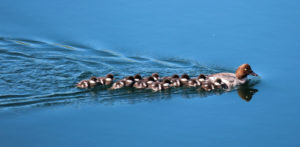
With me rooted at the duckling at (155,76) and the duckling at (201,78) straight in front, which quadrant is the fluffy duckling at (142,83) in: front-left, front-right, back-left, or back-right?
back-right

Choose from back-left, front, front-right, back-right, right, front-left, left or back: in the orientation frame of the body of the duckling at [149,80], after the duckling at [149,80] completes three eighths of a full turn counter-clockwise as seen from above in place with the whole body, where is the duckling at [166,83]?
back-right

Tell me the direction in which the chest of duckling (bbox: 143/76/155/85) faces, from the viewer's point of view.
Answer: to the viewer's right

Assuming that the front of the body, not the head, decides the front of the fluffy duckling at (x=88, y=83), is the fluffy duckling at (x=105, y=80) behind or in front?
in front

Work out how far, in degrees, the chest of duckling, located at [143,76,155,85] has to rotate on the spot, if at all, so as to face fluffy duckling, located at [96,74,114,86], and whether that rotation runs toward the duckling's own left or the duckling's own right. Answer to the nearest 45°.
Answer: approximately 180°

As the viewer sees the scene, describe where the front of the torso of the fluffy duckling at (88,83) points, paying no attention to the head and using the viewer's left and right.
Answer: facing to the right of the viewer

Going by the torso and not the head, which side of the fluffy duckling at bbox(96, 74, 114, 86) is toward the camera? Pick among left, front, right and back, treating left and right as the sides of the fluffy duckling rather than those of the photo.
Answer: right

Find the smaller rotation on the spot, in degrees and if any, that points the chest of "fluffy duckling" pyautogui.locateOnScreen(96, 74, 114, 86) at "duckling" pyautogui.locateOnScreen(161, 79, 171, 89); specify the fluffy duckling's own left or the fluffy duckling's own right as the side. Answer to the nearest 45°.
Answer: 0° — it already faces it
